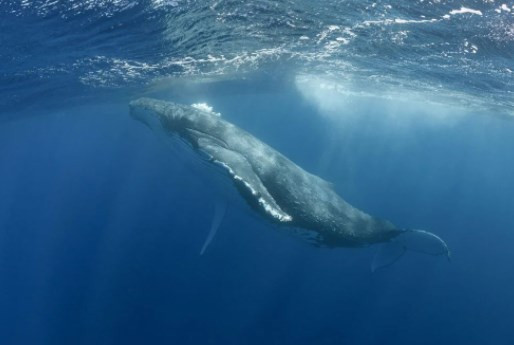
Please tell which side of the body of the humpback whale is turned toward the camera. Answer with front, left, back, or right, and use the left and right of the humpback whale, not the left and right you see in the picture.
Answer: left
